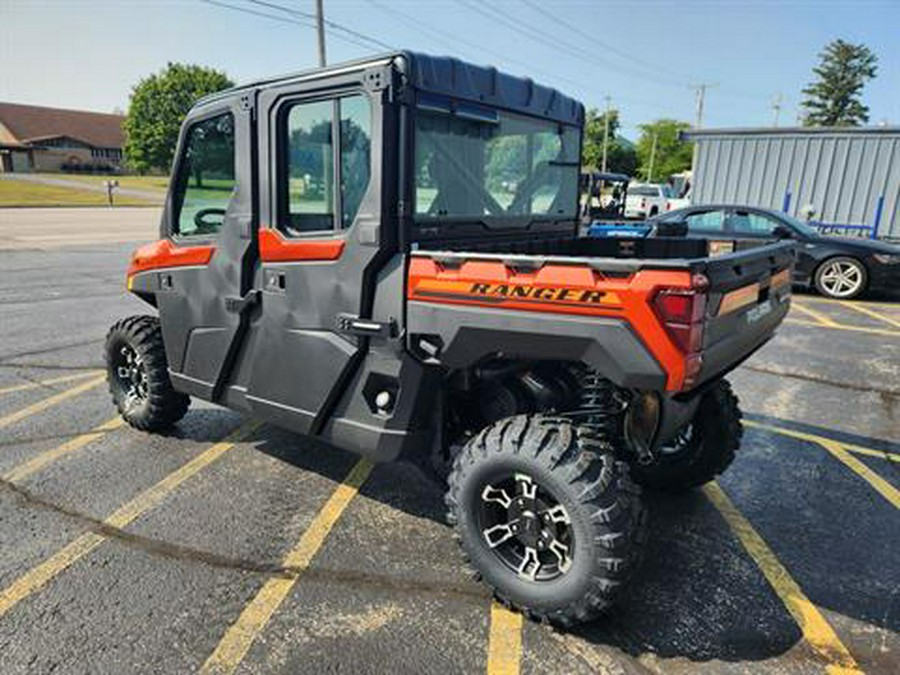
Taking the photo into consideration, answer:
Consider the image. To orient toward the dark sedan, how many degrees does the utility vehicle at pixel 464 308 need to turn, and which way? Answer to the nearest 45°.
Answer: approximately 90° to its right

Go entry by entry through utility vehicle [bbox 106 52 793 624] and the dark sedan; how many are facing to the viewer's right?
1

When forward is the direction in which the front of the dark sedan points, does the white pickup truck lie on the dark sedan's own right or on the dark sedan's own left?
on the dark sedan's own left

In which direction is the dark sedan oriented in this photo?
to the viewer's right

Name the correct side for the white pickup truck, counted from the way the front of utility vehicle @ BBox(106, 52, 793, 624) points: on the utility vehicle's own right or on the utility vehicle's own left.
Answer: on the utility vehicle's own right

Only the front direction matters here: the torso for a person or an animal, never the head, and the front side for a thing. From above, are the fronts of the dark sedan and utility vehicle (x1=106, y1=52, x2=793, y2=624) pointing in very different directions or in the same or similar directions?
very different directions

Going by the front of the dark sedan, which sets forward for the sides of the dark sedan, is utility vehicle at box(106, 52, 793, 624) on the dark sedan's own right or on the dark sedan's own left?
on the dark sedan's own right

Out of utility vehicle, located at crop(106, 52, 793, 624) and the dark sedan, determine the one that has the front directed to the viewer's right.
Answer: the dark sedan

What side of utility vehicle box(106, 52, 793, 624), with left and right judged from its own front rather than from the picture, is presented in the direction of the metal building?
right

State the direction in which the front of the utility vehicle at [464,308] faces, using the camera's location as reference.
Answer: facing away from the viewer and to the left of the viewer
